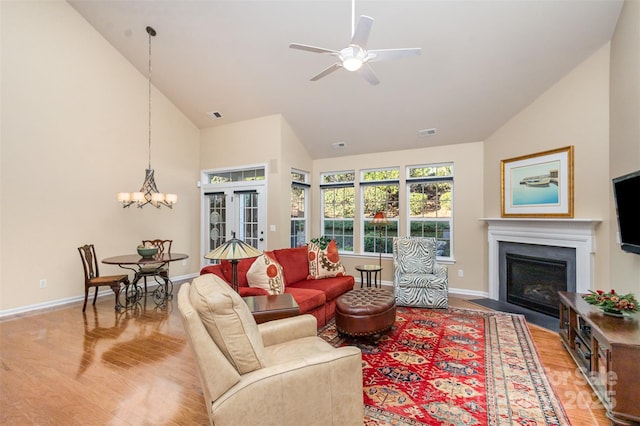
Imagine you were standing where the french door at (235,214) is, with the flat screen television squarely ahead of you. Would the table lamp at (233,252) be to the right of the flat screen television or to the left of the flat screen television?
right

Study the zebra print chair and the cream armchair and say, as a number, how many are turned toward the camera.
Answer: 1

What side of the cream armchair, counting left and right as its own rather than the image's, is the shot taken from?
right

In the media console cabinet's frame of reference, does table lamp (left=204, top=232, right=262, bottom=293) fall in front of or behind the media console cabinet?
in front

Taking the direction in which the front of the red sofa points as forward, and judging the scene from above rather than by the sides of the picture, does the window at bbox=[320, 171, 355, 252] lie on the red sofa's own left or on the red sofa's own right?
on the red sofa's own left

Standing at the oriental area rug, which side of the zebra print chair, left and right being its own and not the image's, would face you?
front

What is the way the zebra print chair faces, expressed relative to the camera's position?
facing the viewer

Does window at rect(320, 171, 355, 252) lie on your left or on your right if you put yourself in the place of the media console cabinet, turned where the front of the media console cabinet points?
on your right

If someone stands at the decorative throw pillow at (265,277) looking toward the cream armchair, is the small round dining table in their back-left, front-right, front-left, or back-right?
back-right

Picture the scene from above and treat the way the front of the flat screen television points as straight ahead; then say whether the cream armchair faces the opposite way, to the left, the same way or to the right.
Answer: the opposite way

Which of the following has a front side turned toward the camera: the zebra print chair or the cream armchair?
the zebra print chair

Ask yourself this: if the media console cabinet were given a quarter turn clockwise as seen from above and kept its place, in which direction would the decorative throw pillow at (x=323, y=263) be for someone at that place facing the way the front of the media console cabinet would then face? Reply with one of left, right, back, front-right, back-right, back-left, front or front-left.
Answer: front-left

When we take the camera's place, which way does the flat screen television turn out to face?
facing the viewer and to the left of the viewer

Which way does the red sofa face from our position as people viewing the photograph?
facing the viewer and to the right of the viewer

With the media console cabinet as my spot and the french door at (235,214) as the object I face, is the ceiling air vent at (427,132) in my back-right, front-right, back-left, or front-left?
front-right
